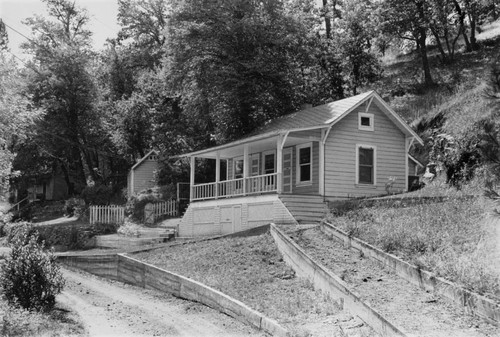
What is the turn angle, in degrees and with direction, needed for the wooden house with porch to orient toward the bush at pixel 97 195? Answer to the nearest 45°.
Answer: approximately 90° to its right

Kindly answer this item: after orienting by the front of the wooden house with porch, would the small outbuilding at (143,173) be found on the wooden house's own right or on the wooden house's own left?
on the wooden house's own right

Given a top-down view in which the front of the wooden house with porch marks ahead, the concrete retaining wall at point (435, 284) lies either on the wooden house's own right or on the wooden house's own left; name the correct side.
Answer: on the wooden house's own left

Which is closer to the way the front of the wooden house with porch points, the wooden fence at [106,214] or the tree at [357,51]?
the wooden fence

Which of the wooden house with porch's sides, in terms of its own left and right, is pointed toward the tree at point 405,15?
back

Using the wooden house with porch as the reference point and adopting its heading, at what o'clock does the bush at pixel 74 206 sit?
The bush is roughly at 3 o'clock from the wooden house with porch.

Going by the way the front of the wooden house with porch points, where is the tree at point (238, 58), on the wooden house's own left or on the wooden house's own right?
on the wooden house's own right

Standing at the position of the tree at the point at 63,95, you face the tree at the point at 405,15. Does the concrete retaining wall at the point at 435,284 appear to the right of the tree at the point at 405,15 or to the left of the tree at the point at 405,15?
right

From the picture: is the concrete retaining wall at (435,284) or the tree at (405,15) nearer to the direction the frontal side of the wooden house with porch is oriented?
the concrete retaining wall

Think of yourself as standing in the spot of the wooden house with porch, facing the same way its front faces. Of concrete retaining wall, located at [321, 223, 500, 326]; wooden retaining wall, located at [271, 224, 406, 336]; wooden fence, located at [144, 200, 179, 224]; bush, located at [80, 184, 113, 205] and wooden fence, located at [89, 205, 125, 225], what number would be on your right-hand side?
3

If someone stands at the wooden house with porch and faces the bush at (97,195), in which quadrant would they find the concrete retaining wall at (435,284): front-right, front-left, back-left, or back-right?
back-left

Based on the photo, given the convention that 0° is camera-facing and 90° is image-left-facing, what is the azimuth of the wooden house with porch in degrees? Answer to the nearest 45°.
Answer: approximately 45°

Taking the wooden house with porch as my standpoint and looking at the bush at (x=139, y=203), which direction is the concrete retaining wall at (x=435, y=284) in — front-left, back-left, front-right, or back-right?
back-left

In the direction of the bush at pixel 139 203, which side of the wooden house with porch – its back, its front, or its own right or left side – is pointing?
right

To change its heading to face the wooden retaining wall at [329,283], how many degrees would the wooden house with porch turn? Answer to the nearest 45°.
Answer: approximately 45° to its left

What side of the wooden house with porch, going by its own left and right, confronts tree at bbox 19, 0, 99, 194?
right
